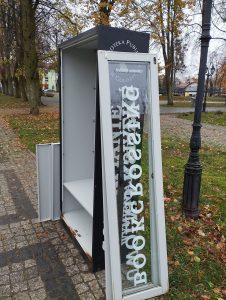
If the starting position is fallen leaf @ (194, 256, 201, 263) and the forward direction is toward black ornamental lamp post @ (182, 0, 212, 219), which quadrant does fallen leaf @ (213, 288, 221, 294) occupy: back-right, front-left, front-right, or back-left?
back-right

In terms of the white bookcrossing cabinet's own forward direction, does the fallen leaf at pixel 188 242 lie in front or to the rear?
to the rear

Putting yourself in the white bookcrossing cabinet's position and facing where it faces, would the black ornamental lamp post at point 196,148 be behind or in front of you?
behind

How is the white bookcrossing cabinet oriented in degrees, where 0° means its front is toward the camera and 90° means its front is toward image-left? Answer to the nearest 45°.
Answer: approximately 45°
